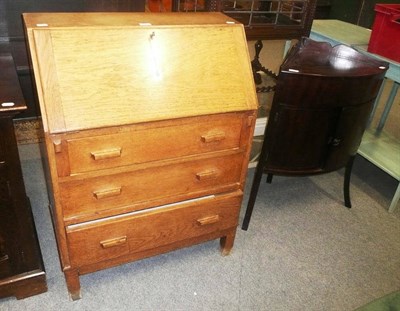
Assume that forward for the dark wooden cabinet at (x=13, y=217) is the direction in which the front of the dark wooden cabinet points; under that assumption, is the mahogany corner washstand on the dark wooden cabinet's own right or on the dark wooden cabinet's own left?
on the dark wooden cabinet's own left

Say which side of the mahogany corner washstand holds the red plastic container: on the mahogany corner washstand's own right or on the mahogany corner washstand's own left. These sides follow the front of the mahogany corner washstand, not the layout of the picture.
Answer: on the mahogany corner washstand's own left

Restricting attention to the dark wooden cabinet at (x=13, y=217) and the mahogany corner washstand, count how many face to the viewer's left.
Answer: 0

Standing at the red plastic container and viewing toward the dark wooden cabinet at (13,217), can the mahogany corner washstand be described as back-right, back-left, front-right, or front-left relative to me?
front-left

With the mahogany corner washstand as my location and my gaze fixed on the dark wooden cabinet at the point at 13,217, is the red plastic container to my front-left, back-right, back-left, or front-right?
back-right

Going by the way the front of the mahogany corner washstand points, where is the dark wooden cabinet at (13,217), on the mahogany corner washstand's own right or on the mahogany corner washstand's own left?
on the mahogany corner washstand's own right

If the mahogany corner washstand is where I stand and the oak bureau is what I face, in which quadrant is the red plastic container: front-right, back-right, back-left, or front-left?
back-right

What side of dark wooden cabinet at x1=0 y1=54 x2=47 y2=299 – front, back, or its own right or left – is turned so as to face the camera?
front

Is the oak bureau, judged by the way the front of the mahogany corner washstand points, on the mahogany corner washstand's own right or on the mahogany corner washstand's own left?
on the mahogany corner washstand's own right

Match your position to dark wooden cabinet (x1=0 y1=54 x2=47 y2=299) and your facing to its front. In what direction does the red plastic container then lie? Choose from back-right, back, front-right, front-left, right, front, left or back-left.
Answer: left
